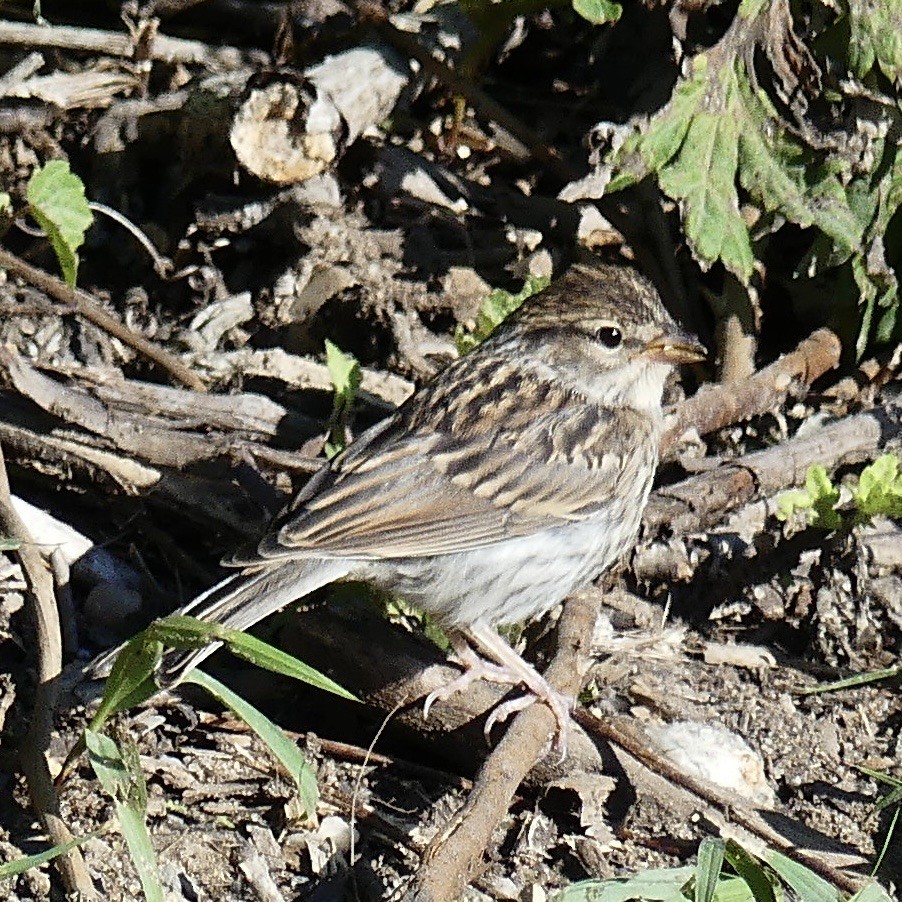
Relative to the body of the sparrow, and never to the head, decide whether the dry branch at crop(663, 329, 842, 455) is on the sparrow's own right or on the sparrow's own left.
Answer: on the sparrow's own left

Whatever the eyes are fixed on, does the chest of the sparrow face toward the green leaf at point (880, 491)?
yes

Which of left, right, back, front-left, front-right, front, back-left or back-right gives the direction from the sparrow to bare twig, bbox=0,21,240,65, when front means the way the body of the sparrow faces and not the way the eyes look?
back-left

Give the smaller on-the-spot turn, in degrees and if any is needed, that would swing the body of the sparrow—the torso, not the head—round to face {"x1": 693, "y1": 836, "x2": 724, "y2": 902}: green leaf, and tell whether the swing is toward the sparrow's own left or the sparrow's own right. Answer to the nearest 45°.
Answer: approximately 90° to the sparrow's own right

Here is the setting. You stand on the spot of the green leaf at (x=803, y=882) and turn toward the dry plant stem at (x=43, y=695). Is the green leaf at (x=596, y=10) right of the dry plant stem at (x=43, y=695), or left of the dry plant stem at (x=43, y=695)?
right

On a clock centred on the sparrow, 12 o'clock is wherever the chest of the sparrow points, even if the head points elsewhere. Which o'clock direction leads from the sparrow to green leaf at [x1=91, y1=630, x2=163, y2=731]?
The green leaf is roughly at 6 o'clock from the sparrow.

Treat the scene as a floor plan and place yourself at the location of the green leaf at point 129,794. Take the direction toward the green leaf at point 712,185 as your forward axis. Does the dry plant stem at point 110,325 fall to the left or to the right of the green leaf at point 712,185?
left

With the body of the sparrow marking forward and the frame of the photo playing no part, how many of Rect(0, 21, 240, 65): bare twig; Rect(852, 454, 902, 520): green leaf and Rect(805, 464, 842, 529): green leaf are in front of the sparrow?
2

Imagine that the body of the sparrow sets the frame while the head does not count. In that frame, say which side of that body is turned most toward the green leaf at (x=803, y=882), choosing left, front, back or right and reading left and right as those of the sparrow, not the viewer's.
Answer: right

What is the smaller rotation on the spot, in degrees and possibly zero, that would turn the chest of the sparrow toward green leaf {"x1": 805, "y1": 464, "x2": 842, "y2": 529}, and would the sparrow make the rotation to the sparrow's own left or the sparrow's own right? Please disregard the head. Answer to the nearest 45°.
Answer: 0° — it already faces it

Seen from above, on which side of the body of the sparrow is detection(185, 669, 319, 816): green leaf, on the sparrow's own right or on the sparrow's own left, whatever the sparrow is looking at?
on the sparrow's own right

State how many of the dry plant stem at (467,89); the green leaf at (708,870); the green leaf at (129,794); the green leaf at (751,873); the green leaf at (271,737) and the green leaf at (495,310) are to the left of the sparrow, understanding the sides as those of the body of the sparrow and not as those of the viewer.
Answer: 2

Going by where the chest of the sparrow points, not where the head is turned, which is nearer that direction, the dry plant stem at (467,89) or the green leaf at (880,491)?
the green leaf

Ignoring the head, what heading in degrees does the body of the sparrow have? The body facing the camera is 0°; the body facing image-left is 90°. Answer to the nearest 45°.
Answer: approximately 270°

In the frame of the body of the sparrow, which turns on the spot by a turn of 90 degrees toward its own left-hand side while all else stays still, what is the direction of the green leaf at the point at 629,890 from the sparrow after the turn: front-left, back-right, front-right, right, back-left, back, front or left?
back
